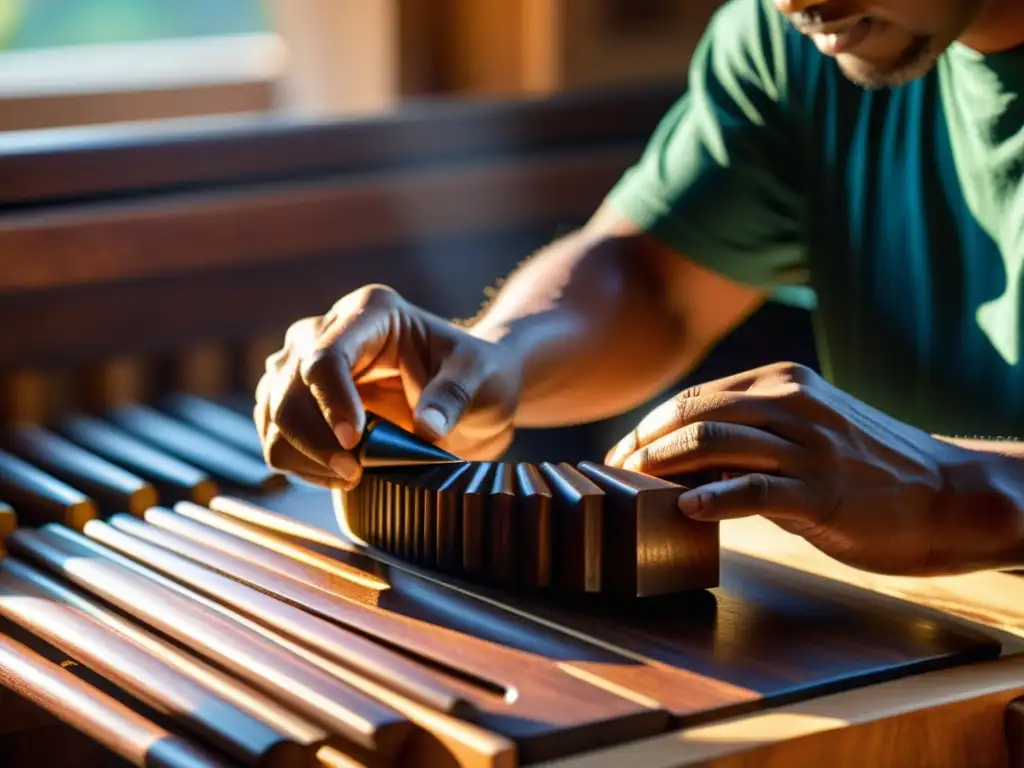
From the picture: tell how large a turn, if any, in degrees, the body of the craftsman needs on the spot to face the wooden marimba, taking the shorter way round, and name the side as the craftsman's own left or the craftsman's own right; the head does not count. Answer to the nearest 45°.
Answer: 0° — they already face it

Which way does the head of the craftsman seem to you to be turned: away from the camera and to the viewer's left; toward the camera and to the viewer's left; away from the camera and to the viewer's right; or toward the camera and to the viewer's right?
toward the camera and to the viewer's left

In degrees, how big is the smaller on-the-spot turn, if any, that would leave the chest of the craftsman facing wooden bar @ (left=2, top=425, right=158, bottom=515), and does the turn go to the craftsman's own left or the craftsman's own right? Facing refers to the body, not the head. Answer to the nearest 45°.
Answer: approximately 45° to the craftsman's own right

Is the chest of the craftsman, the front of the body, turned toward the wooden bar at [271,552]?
yes

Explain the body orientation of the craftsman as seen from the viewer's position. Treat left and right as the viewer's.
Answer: facing the viewer and to the left of the viewer

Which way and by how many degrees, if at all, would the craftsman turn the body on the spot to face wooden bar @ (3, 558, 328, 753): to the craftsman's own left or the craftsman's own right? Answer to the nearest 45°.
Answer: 0° — they already face it

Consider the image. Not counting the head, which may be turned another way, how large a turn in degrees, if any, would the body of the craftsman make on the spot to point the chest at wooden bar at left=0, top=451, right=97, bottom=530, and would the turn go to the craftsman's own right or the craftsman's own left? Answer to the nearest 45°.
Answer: approximately 45° to the craftsman's own right

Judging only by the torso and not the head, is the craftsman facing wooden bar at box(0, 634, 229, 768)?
yes

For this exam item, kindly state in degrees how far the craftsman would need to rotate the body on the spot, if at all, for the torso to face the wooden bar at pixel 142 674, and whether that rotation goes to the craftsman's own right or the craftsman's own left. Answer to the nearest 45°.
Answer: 0° — they already face it
